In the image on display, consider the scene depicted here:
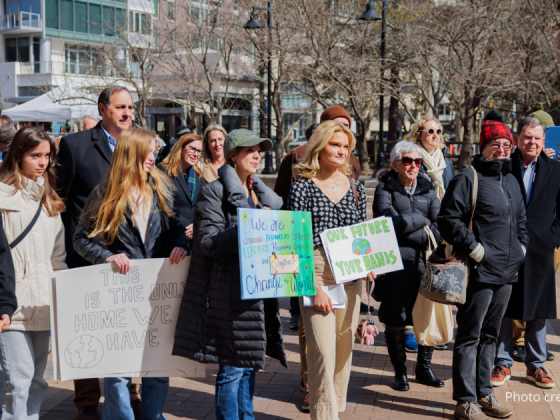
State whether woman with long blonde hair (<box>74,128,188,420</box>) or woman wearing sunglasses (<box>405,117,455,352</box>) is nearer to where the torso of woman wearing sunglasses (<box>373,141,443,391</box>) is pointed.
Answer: the woman with long blonde hair

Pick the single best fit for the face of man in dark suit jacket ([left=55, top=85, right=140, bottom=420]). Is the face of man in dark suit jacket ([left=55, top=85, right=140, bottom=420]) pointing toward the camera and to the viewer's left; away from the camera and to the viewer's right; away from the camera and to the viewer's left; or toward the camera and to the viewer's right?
toward the camera and to the viewer's right

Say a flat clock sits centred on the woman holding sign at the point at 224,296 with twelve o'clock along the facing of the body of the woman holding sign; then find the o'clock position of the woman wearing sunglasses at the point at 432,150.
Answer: The woman wearing sunglasses is roughly at 9 o'clock from the woman holding sign.

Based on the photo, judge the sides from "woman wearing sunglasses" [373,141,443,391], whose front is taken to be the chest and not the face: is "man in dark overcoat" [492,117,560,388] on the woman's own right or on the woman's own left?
on the woman's own left

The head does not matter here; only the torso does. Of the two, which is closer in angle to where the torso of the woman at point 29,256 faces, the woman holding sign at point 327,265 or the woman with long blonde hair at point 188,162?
the woman holding sign
